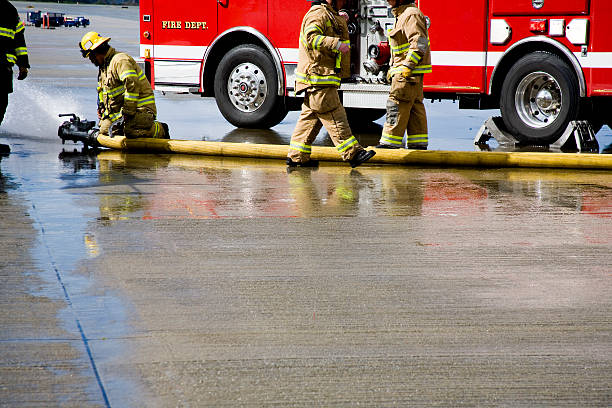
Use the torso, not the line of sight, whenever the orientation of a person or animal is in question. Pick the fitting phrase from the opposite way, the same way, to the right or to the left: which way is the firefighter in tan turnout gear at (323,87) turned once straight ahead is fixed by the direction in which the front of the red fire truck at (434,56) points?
the opposite way

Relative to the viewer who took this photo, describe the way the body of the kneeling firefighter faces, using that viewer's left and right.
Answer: facing to the left of the viewer

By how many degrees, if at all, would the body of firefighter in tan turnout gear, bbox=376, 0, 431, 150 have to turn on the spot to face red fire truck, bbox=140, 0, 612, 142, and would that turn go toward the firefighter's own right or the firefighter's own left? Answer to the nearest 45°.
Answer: approximately 90° to the firefighter's own right

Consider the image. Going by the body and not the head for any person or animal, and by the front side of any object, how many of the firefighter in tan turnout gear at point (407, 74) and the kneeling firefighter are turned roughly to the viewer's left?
2

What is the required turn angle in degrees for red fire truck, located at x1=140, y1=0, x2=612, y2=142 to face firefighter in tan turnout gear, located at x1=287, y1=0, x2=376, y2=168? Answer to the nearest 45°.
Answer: approximately 45° to its left

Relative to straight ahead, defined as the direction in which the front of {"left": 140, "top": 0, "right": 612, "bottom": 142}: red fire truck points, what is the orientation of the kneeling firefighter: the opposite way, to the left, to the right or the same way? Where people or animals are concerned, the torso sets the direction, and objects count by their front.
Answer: the same way

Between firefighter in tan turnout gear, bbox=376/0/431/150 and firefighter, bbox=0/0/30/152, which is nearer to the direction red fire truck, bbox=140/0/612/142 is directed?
the firefighter

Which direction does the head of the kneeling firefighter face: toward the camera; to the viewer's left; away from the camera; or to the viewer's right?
to the viewer's left

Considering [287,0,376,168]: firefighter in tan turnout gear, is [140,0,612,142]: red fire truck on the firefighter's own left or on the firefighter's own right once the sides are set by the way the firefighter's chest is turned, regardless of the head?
on the firefighter's own left

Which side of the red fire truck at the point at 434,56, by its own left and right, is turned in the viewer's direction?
left

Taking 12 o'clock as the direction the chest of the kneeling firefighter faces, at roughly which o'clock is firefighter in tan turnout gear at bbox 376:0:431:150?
The firefighter in tan turnout gear is roughly at 7 o'clock from the kneeling firefighter.

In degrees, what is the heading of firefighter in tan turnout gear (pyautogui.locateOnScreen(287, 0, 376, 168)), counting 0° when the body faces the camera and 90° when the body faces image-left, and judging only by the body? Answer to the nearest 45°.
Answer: approximately 270°

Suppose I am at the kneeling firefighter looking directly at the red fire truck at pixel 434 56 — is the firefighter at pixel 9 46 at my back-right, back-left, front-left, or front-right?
back-left

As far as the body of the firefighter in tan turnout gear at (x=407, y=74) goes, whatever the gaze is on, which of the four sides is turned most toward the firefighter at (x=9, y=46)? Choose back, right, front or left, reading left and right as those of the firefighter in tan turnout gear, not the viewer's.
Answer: front
